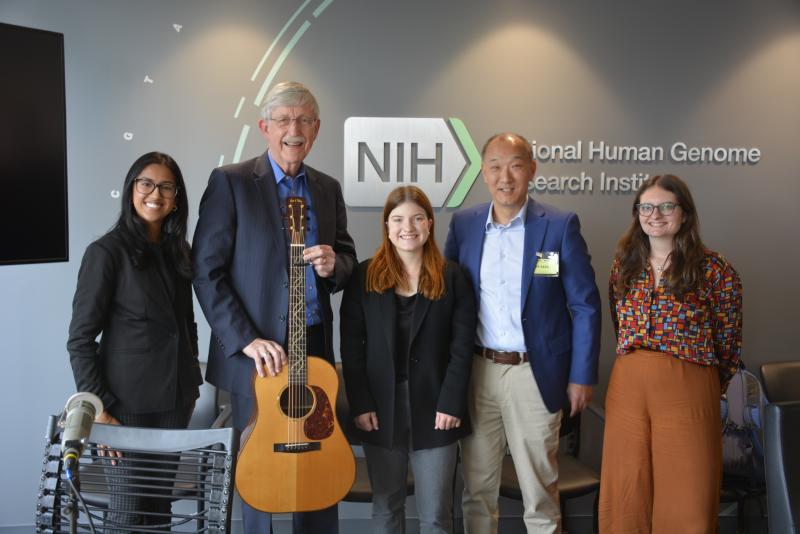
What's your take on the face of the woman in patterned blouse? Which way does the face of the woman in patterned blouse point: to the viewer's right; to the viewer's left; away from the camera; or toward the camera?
toward the camera

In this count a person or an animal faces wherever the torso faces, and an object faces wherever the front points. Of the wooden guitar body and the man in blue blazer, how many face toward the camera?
2

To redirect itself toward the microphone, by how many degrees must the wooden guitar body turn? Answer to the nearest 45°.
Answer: approximately 45° to its right

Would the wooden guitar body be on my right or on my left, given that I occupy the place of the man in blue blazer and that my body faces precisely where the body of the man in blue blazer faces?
on my right

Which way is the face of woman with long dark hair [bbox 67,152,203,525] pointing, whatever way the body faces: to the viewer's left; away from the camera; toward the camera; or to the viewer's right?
toward the camera

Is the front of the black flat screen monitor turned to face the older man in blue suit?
no

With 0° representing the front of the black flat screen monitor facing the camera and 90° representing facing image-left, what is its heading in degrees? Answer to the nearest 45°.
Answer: approximately 315°

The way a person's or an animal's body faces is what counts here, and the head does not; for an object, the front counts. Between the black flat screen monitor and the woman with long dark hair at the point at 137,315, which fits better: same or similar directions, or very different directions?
same or similar directions

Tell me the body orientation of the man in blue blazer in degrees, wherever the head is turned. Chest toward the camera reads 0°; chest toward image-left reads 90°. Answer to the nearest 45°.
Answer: approximately 0°

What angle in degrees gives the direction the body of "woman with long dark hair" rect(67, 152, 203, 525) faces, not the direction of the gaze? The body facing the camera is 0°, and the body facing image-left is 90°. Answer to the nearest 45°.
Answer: approximately 315°

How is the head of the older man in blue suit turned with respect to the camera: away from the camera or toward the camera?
toward the camera

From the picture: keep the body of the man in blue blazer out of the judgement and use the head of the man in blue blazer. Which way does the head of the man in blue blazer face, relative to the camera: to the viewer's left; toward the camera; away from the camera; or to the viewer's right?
toward the camera

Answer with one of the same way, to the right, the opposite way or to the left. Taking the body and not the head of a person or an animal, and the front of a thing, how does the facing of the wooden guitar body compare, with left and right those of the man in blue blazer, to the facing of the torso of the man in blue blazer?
the same way

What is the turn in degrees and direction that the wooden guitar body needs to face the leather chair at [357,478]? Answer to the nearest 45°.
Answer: approximately 180°

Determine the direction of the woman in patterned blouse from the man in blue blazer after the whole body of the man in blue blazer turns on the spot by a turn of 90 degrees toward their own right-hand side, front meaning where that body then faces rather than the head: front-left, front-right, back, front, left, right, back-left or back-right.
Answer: back

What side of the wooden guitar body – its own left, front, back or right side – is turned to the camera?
front
